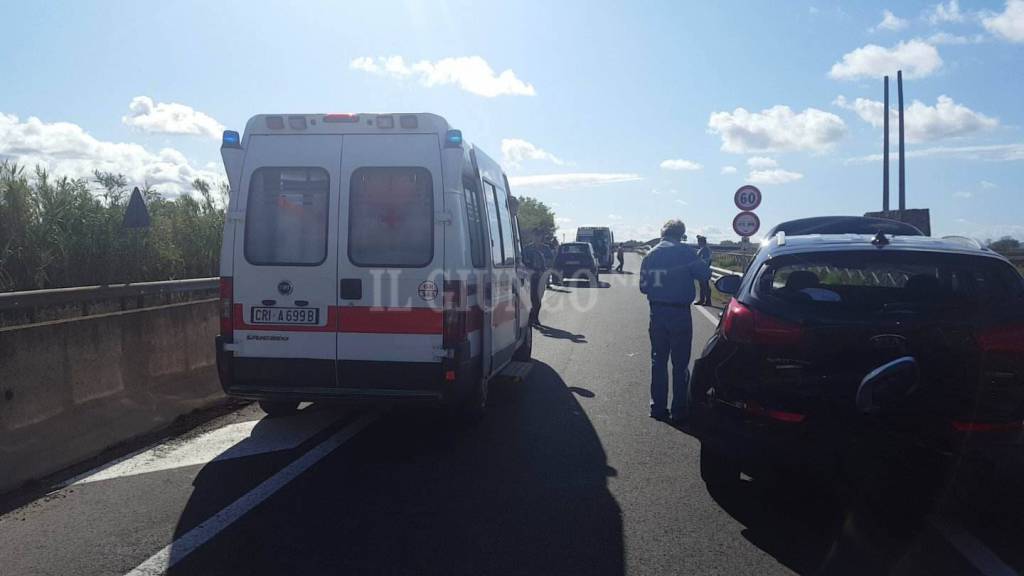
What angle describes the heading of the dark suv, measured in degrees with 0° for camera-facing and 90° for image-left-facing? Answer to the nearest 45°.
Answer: approximately 180°

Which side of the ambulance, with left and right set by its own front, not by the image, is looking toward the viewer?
back

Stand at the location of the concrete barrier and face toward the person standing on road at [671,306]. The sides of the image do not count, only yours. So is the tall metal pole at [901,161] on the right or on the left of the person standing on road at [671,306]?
left

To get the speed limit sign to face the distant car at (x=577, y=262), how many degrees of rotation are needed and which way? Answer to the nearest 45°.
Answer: approximately 135° to its right

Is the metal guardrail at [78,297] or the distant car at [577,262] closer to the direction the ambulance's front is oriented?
the distant car

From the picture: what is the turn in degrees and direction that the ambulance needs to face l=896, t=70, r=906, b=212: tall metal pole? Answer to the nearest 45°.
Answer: approximately 45° to its right

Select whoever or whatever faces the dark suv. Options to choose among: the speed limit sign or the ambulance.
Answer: the speed limit sign

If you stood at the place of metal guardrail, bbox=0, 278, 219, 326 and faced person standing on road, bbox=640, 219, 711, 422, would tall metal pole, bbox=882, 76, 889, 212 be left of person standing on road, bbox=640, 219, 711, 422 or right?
left

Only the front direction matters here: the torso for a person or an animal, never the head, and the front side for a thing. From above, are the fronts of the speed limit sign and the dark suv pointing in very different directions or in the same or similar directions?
very different directions

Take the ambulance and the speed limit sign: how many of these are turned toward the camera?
1

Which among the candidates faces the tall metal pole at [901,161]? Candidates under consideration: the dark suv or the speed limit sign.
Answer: the dark suv

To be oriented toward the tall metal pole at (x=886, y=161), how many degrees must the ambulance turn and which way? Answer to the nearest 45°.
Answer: approximately 45° to its right

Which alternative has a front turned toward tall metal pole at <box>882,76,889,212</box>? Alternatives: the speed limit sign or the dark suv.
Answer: the dark suv
